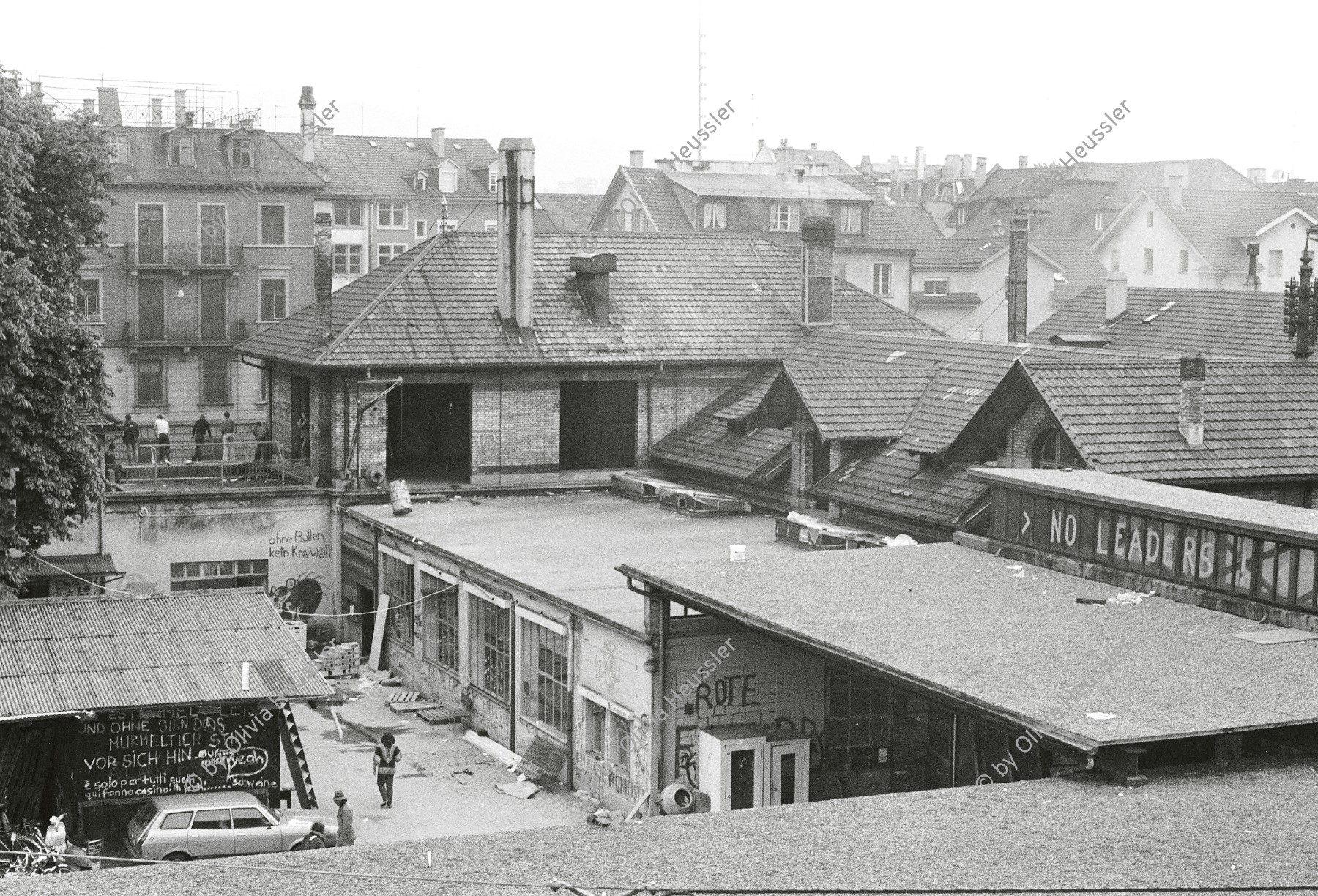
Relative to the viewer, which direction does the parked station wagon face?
to the viewer's right

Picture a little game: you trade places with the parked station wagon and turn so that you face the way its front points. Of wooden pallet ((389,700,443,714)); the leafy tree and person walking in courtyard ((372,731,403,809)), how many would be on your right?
0

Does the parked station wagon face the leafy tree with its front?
no

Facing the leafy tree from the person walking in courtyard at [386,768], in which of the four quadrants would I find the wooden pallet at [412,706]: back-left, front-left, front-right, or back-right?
front-right

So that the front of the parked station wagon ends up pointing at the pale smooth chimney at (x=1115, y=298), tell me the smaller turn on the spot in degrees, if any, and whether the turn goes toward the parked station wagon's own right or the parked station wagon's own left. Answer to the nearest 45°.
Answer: approximately 45° to the parked station wagon's own left

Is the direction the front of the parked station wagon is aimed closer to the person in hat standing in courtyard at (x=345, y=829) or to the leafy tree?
the person in hat standing in courtyard

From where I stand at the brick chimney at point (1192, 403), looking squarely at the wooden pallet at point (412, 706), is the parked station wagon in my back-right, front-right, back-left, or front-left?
front-left
